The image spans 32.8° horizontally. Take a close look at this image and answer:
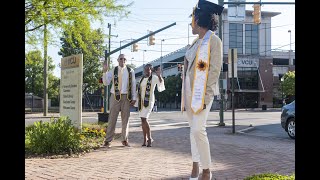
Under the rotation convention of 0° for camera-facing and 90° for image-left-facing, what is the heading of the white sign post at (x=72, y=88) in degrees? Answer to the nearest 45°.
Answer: approximately 45°

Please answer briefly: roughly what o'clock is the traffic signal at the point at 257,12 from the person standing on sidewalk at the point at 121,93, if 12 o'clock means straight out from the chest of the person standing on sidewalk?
The traffic signal is roughly at 7 o'clock from the person standing on sidewalk.

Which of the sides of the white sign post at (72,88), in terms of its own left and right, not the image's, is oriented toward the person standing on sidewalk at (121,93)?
left

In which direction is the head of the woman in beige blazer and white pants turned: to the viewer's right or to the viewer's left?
to the viewer's left

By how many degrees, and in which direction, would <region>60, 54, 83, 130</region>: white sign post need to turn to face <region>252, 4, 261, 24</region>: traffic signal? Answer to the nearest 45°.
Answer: approximately 180°

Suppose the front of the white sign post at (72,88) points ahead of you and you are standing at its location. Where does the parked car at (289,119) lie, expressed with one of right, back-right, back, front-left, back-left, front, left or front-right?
back-left
